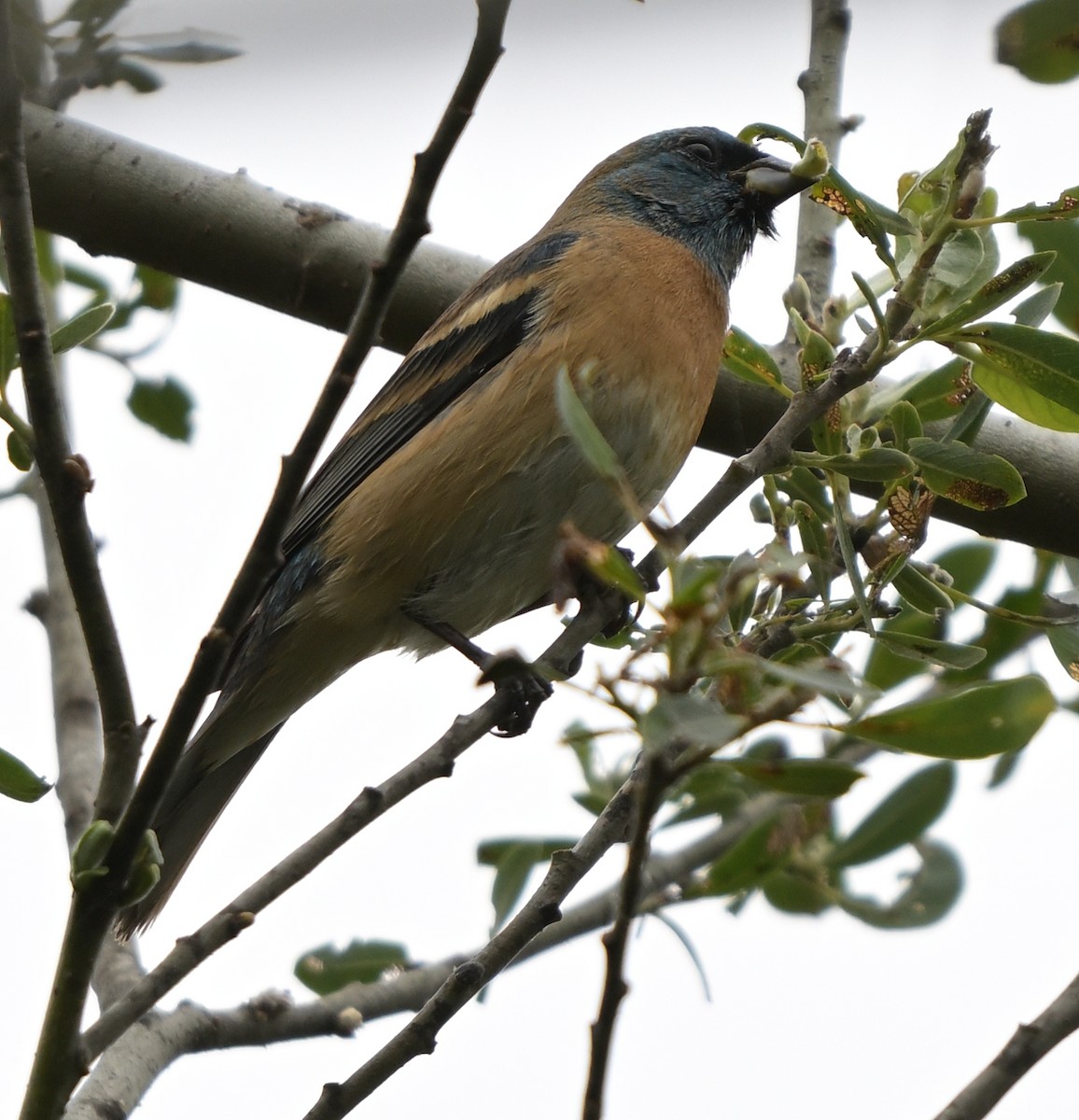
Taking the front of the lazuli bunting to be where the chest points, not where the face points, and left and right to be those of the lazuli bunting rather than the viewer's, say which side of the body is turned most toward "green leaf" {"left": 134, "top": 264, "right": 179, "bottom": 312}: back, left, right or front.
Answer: back

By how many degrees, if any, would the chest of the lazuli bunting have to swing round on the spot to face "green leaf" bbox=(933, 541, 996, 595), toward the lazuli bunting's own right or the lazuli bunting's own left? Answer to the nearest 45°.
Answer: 0° — it already faces it

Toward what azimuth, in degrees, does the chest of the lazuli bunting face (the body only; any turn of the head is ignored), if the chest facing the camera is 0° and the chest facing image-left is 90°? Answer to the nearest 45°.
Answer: approximately 270°

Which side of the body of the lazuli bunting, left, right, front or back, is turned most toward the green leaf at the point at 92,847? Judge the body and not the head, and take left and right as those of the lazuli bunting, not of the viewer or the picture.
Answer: back
